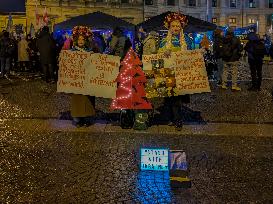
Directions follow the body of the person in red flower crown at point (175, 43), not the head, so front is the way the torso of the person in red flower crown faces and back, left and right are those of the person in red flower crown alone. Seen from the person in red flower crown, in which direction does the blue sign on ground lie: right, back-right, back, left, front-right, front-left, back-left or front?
front

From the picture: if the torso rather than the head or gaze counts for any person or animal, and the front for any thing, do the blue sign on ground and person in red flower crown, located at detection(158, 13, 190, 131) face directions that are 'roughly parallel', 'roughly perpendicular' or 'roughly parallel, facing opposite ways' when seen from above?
roughly parallel

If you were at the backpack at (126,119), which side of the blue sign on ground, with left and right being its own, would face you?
back

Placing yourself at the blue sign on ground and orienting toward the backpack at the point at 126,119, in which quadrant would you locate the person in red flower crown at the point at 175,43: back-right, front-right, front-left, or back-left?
front-right

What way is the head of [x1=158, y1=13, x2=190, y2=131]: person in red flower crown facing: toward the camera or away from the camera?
toward the camera

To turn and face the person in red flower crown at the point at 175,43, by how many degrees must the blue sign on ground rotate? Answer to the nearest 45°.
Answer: approximately 180°

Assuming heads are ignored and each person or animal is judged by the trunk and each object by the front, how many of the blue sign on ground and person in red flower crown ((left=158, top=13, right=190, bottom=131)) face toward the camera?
2

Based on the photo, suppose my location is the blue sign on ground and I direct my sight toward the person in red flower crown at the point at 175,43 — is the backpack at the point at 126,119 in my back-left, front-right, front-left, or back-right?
front-left

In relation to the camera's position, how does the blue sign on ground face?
facing the viewer
